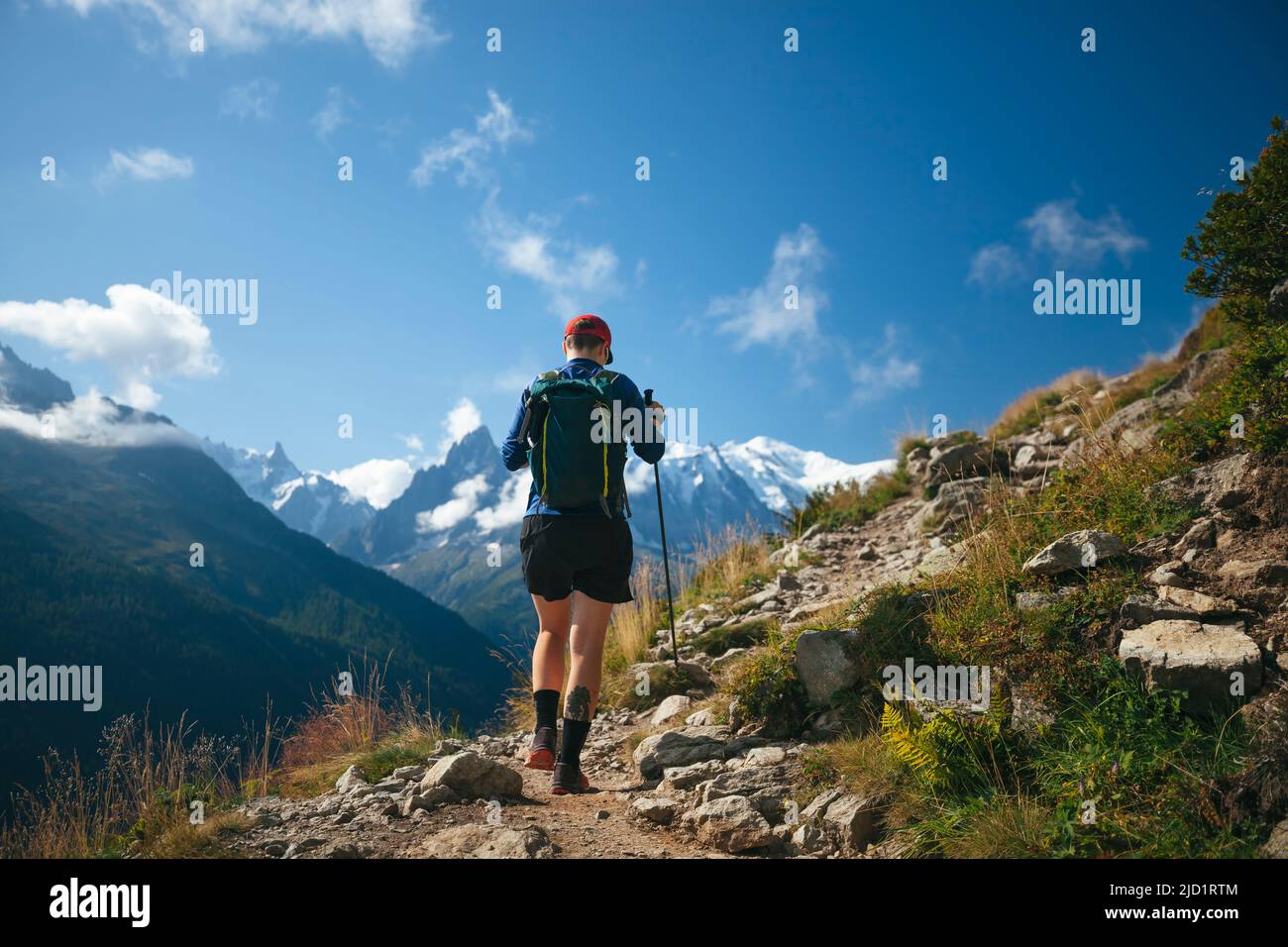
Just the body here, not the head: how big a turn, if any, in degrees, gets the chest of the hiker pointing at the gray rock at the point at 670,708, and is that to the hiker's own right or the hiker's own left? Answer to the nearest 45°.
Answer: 0° — they already face it

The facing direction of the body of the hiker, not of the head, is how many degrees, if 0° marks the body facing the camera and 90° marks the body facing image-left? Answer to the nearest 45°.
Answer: approximately 180°

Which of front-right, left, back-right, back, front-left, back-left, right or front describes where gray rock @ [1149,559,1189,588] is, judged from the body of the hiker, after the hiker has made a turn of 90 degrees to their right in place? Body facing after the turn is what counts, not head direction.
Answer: front

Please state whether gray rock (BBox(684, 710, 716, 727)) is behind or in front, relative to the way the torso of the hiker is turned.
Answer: in front

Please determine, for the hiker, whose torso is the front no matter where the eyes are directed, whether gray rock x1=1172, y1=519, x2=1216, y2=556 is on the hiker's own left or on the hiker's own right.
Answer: on the hiker's own right
